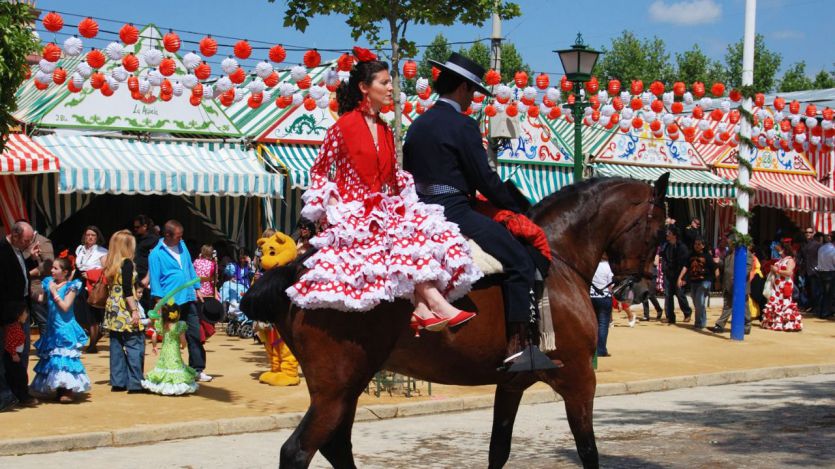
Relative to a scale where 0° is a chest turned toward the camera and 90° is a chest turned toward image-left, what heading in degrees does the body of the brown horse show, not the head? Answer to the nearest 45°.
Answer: approximately 270°

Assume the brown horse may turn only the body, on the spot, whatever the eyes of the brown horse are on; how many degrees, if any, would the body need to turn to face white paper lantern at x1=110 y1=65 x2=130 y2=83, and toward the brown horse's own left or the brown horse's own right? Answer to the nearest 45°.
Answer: approximately 135° to the brown horse's own left

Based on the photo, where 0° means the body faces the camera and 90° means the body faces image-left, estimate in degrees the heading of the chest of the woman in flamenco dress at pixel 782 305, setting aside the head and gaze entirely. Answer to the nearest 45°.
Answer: approximately 45°

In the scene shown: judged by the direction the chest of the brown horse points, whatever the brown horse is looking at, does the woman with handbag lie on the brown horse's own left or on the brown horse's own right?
on the brown horse's own left

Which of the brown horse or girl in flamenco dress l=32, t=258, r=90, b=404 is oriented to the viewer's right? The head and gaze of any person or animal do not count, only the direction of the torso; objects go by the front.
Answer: the brown horse

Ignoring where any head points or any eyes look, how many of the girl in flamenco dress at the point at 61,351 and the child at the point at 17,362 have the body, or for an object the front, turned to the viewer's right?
1

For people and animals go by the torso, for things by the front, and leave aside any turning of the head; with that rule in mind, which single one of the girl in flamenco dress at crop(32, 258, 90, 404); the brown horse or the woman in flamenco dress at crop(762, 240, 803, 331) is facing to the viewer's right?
the brown horse
